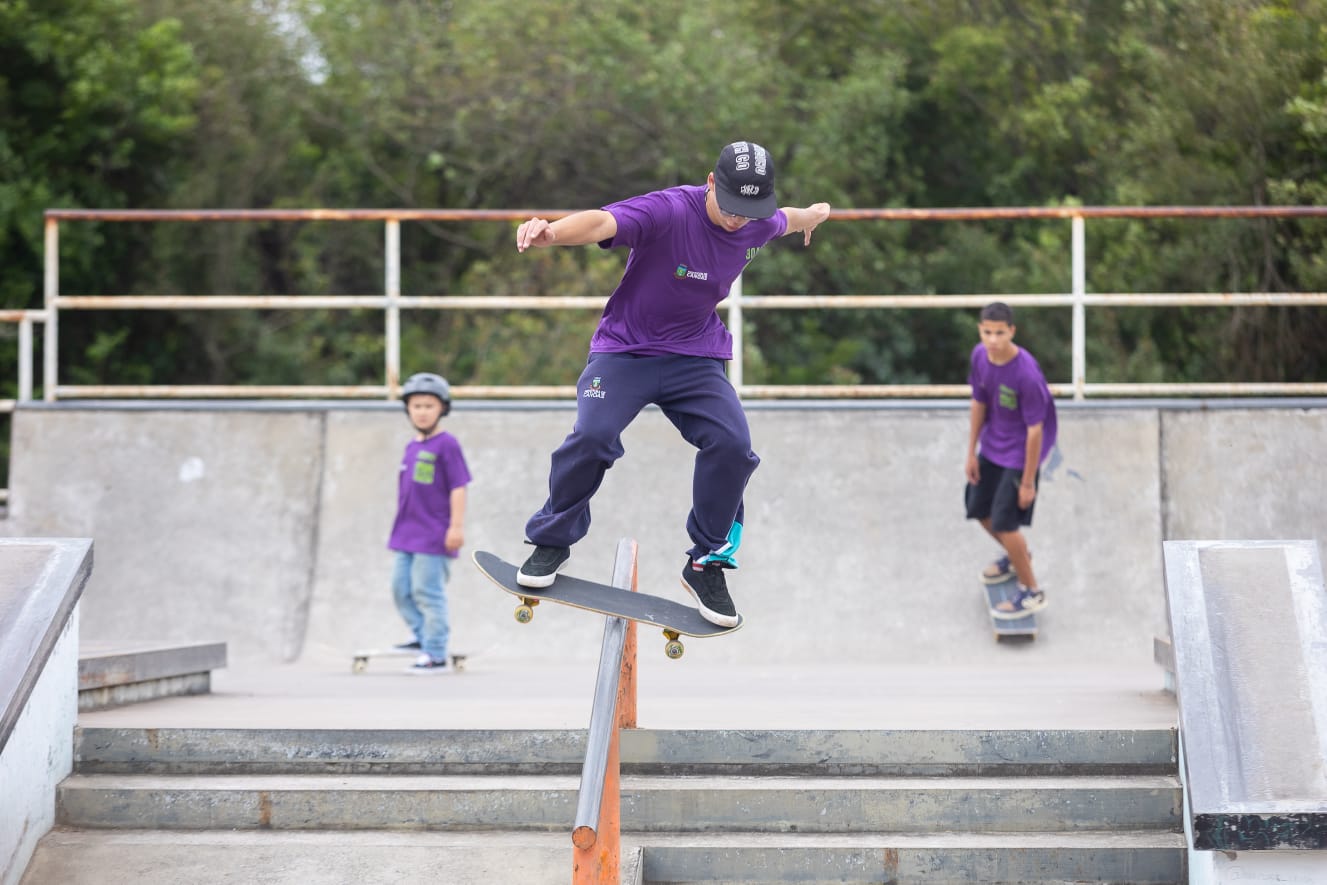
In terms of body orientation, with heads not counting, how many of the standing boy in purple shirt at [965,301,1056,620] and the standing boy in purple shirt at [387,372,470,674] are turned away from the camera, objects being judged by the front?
0

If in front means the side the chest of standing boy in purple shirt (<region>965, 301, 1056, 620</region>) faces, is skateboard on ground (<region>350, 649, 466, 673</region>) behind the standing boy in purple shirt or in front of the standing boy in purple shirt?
in front

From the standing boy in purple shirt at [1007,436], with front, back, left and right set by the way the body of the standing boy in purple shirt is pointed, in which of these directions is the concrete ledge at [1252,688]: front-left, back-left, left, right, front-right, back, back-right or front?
front-left

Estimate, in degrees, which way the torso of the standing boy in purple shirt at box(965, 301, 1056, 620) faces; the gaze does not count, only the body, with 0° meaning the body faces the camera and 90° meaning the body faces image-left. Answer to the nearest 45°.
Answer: approximately 45°

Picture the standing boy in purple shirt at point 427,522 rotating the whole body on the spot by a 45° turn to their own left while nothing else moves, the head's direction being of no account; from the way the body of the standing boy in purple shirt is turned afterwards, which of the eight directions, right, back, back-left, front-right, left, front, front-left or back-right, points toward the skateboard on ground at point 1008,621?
left

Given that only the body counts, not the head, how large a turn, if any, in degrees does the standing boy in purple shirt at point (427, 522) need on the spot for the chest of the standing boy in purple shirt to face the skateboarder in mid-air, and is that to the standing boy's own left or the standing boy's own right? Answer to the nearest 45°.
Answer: approximately 45° to the standing boy's own left
